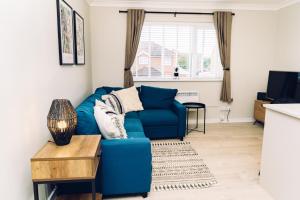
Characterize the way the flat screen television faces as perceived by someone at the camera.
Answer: facing the viewer and to the left of the viewer

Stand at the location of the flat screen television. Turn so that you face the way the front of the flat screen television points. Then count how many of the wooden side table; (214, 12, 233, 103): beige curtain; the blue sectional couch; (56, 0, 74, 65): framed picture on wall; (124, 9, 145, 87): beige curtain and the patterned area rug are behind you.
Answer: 0

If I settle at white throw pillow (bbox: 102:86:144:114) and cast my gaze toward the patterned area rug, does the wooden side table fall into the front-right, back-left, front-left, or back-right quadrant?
front-right

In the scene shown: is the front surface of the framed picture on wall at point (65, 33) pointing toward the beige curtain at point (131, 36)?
no

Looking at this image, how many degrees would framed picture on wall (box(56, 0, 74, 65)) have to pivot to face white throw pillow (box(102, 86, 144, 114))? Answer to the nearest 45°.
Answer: approximately 45° to its left

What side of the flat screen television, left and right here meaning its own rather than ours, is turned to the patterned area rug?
front

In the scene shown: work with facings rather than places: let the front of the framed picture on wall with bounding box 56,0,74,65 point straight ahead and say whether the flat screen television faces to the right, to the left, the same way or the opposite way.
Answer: the opposite way

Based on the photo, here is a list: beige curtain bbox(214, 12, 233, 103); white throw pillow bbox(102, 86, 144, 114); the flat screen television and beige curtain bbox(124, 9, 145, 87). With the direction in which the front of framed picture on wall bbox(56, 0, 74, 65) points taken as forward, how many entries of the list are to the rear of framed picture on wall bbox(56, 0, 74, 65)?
0

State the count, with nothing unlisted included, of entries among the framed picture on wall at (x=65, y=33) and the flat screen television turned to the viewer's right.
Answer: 1

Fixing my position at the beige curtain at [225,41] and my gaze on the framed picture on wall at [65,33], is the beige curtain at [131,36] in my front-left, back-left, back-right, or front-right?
front-right

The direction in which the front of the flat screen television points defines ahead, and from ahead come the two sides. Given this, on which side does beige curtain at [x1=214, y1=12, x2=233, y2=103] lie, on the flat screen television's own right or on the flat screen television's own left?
on the flat screen television's own right

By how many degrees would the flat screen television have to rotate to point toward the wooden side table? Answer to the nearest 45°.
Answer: approximately 45° to its left

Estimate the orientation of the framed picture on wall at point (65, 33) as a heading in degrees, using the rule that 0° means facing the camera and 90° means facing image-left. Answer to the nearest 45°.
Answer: approximately 270°

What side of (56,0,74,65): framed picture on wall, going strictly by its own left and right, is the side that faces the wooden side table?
right

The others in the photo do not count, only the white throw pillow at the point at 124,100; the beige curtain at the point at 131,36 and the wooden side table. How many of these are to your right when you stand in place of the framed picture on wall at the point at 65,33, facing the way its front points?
1

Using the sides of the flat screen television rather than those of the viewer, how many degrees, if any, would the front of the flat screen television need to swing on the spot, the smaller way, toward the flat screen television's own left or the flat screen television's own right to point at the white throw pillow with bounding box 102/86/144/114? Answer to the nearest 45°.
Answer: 0° — it already faces it

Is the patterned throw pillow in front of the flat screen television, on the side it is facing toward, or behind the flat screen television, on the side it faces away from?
in front

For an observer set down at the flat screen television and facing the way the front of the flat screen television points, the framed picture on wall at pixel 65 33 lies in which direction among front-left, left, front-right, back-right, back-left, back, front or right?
front
